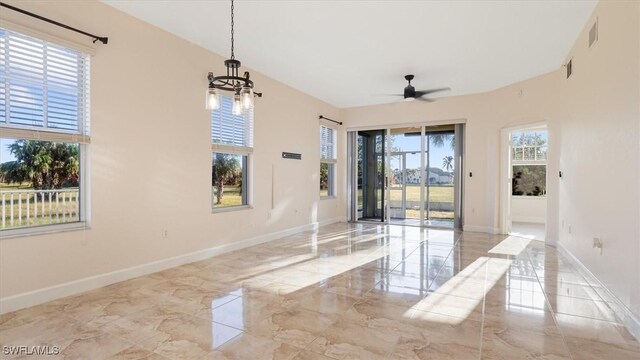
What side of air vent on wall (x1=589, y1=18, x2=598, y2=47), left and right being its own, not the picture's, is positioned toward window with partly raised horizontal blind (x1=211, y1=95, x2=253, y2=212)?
front

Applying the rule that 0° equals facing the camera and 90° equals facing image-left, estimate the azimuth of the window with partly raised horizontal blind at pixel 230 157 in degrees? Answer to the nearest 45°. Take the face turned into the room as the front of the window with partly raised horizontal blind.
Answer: approximately 315°

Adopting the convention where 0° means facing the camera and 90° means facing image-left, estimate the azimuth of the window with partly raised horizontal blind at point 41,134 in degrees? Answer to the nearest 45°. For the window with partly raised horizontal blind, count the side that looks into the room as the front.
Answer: approximately 315°

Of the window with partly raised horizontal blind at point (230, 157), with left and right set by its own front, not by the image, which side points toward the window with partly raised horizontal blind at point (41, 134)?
right

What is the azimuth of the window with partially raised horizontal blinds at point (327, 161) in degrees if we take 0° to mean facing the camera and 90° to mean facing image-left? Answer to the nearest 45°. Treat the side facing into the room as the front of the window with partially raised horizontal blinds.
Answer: approximately 315°

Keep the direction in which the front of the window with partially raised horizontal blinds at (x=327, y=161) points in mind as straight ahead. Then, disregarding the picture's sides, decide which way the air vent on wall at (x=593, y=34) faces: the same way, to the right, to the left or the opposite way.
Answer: the opposite way

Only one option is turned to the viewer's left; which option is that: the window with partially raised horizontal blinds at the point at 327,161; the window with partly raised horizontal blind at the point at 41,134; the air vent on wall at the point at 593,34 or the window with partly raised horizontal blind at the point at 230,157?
the air vent on wall

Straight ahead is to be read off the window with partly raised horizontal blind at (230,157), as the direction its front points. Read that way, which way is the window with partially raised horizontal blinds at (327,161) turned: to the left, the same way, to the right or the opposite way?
the same way

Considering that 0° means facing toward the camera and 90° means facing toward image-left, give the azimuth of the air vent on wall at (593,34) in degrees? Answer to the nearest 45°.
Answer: approximately 90°

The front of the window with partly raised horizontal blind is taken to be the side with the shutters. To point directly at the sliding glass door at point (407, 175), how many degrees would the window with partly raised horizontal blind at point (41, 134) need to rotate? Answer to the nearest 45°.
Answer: approximately 45° to its left

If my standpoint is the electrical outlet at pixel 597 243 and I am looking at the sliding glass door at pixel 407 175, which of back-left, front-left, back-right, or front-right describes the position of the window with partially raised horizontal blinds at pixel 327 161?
front-left

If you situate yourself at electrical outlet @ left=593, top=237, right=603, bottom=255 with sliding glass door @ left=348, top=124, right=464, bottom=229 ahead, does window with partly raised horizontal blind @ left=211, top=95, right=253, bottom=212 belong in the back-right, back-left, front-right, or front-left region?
front-left

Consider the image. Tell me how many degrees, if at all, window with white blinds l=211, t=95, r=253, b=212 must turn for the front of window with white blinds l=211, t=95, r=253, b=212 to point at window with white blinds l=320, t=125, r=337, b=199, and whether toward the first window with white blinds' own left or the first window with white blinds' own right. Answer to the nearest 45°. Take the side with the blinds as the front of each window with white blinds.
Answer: approximately 90° to the first window with white blinds' own left

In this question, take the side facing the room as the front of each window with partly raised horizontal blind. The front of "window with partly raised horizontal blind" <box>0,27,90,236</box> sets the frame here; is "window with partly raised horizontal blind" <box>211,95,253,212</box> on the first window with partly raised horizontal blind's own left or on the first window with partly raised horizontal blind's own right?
on the first window with partly raised horizontal blind's own left

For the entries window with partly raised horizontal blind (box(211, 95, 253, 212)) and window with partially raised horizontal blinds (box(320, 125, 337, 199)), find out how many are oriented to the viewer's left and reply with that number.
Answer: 0

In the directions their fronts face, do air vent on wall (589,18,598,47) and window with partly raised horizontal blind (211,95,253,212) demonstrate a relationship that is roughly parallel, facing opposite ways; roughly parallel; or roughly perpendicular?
roughly parallel, facing opposite ways

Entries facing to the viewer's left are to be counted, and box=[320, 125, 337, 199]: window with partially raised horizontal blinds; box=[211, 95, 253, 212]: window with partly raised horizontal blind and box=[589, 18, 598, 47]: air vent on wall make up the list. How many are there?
1

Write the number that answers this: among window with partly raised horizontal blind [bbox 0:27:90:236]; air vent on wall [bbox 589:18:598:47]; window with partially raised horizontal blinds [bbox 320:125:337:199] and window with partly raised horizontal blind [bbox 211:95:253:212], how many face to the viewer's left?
1

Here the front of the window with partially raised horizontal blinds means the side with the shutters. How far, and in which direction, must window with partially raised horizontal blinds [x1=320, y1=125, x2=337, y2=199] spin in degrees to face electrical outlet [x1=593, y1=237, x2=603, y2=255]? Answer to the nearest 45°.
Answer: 0° — it already faces it
